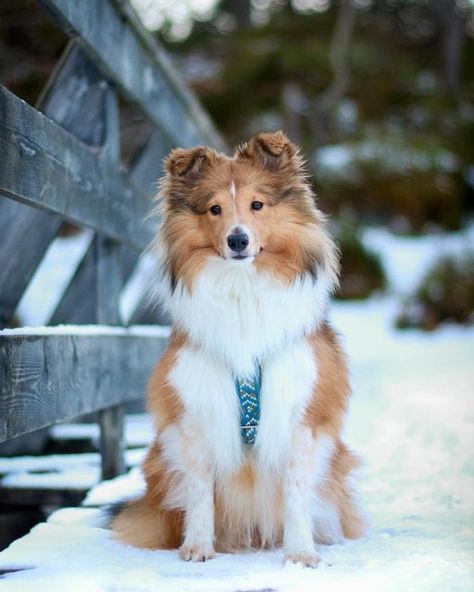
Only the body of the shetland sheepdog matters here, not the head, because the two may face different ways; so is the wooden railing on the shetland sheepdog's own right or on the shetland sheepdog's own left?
on the shetland sheepdog's own right

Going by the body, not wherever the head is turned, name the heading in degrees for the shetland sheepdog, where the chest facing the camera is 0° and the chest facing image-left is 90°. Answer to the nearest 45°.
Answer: approximately 0°
